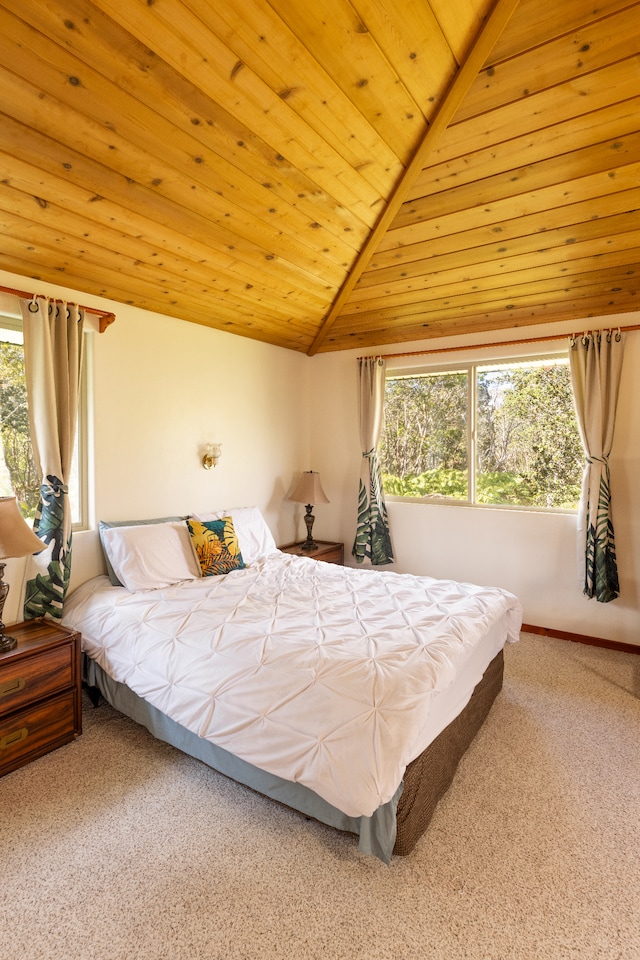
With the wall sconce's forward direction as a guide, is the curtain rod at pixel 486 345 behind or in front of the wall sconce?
in front

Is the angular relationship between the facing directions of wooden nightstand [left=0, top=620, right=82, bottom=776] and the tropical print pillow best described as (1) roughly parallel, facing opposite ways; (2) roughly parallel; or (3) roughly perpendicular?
roughly parallel

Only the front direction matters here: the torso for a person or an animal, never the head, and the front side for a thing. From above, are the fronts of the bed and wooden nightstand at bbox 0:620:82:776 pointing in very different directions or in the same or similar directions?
same or similar directions

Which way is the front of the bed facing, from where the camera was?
facing the viewer and to the right of the viewer

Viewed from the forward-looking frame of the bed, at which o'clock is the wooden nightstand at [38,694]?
The wooden nightstand is roughly at 5 o'clock from the bed.

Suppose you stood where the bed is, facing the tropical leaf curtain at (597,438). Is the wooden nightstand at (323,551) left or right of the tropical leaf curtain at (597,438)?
left

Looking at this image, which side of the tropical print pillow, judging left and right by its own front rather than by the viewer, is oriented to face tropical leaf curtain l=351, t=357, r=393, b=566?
left

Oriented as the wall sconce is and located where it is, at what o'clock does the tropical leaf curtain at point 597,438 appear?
The tropical leaf curtain is roughly at 11 o'clock from the wall sconce.

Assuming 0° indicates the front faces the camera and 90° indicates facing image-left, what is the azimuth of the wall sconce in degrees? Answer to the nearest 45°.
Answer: approximately 315°

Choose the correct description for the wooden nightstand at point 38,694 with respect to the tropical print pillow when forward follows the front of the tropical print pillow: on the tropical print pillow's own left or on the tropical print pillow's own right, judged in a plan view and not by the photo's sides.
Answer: on the tropical print pillow's own right

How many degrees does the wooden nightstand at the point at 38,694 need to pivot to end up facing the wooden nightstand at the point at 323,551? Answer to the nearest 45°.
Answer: approximately 90° to its left

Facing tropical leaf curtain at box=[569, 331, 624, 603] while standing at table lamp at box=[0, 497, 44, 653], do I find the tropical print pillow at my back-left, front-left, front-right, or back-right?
front-left

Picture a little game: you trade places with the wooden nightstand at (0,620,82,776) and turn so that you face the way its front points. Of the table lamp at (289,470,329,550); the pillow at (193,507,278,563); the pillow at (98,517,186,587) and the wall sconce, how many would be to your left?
4

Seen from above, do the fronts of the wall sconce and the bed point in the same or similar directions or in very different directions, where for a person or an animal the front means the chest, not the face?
same or similar directions

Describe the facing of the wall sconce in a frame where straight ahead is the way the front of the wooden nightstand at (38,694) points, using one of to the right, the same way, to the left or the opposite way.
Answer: the same way

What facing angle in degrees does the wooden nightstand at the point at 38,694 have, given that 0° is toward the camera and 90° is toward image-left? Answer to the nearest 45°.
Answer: approximately 315°
